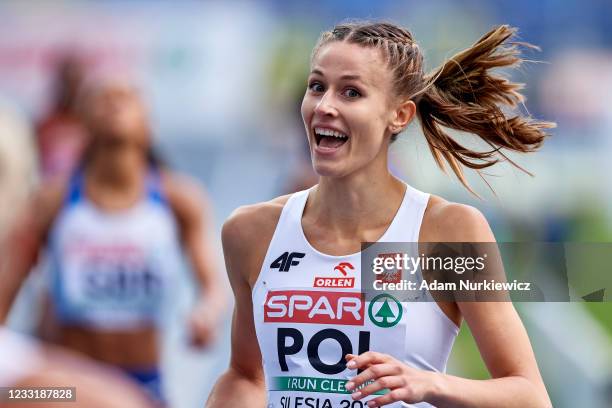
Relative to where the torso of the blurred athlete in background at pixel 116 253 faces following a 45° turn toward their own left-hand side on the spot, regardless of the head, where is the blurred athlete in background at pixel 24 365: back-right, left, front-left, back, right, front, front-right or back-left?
front-right

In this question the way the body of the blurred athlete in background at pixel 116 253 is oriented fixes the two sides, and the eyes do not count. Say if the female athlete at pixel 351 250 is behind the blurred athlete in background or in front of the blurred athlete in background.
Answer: in front

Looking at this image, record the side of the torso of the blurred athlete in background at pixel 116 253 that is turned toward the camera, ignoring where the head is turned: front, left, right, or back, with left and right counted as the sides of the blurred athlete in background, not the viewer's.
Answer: front

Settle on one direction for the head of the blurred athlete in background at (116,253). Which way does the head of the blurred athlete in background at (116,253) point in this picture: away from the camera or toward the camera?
toward the camera
